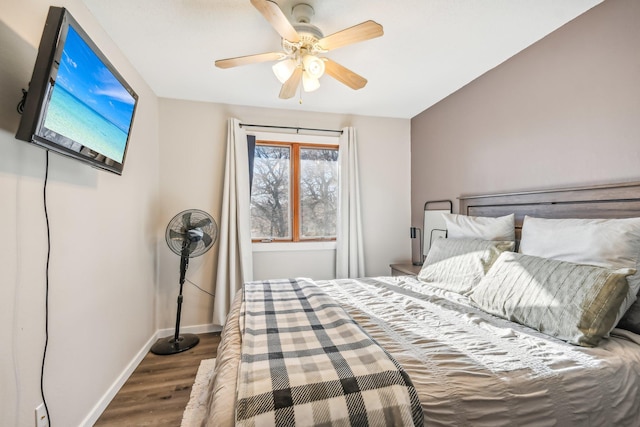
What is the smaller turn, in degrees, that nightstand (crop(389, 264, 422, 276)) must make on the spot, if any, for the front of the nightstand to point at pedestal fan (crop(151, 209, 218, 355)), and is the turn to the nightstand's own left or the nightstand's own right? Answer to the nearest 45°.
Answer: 0° — it already faces it

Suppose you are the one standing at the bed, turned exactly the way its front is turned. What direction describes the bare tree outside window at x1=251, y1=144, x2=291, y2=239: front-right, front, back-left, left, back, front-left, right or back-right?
right

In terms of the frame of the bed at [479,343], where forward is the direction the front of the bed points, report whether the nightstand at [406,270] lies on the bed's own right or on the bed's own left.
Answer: on the bed's own right

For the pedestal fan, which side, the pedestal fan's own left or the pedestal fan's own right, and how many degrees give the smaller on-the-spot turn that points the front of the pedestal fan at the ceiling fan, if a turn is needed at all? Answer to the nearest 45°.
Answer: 0° — it already faces it

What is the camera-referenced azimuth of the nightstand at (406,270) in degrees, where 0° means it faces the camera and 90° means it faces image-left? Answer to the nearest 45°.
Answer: approximately 45°

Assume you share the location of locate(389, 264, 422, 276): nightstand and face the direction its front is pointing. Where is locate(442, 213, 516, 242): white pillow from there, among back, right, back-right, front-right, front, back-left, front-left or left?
left

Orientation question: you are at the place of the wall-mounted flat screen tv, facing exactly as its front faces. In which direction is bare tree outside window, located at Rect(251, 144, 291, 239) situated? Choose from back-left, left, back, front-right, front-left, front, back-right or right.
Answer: left

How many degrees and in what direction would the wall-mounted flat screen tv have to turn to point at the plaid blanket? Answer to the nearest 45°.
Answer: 0° — it already faces it

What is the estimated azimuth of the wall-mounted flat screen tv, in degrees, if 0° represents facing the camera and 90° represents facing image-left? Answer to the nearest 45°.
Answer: approximately 315°

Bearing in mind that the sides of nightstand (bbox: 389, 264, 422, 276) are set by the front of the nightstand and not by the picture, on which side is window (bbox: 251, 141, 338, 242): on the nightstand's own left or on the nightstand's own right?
on the nightstand's own right

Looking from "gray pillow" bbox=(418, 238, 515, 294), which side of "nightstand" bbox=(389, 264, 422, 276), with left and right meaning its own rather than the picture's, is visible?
left

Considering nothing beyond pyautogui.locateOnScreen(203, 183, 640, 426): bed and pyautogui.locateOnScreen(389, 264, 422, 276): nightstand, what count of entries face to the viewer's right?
0
